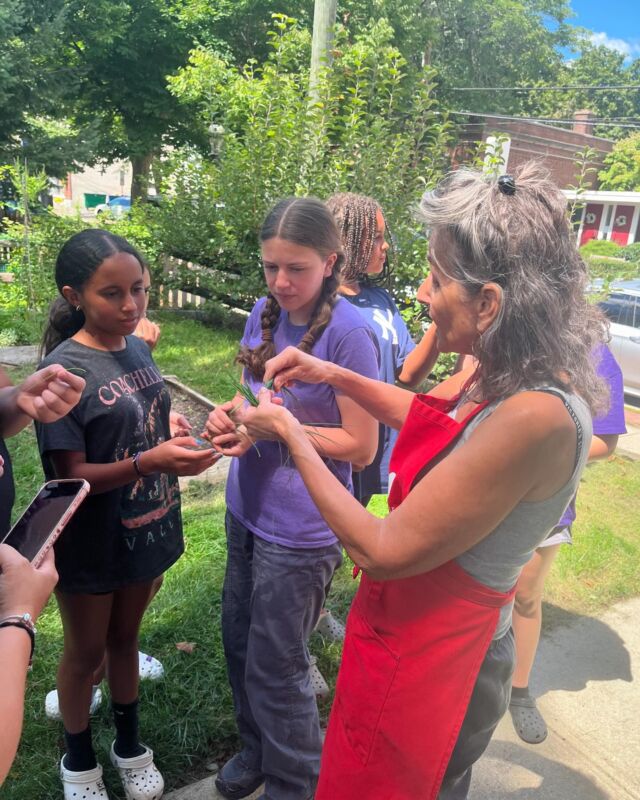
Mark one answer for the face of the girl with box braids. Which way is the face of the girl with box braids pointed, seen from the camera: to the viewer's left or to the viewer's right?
to the viewer's right

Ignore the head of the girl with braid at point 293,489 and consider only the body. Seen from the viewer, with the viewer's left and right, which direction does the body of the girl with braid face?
facing the viewer and to the left of the viewer

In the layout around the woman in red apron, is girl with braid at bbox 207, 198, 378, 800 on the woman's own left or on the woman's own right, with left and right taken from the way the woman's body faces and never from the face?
on the woman's own right

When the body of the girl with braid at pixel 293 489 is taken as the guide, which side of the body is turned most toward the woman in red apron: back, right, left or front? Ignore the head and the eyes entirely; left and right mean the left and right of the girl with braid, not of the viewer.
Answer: left

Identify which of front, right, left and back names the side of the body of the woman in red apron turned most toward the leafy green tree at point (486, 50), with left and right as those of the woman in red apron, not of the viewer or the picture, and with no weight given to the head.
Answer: right

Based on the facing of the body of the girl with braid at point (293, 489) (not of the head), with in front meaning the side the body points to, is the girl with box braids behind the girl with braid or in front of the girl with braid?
behind

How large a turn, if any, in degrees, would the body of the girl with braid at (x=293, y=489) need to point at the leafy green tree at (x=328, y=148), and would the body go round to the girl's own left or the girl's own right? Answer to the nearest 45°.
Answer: approximately 135° to the girl's own right

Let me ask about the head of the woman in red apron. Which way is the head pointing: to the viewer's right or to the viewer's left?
to the viewer's left

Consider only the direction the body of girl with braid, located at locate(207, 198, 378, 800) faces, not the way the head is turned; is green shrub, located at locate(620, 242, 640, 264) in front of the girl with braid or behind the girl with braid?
behind

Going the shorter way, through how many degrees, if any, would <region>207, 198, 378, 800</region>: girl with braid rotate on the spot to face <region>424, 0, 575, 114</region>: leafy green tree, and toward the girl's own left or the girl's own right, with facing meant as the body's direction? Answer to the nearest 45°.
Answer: approximately 135° to the girl's own right

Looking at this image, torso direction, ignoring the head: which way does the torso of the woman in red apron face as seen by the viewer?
to the viewer's left

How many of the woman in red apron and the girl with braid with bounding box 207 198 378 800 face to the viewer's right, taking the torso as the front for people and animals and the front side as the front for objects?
0

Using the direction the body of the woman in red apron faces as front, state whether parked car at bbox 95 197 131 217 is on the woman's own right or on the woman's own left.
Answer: on the woman's own right
